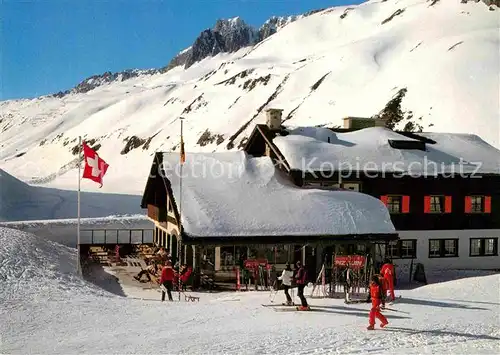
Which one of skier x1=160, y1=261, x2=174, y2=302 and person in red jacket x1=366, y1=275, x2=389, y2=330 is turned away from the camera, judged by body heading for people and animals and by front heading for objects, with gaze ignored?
the skier

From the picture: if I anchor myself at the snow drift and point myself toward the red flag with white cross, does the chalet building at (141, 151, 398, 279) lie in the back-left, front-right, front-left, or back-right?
front-right

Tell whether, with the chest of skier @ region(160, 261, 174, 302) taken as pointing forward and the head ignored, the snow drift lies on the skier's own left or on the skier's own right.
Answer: on the skier's own left

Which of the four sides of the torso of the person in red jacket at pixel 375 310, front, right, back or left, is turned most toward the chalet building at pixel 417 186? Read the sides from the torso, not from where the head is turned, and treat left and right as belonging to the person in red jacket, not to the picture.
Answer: right

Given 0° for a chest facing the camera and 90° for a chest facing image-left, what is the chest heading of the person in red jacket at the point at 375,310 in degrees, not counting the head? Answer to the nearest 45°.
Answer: approximately 90°

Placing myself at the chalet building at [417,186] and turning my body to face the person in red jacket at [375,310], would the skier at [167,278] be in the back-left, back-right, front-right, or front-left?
front-right

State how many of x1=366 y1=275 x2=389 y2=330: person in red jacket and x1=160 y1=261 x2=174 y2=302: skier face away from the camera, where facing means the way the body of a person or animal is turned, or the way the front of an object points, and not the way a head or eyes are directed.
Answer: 1

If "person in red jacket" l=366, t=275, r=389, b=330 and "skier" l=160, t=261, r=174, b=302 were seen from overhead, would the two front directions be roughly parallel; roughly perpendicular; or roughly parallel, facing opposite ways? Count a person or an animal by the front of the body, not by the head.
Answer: roughly perpendicular
